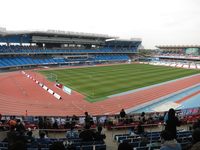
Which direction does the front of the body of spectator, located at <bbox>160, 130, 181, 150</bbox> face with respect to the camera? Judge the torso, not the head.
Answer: away from the camera
